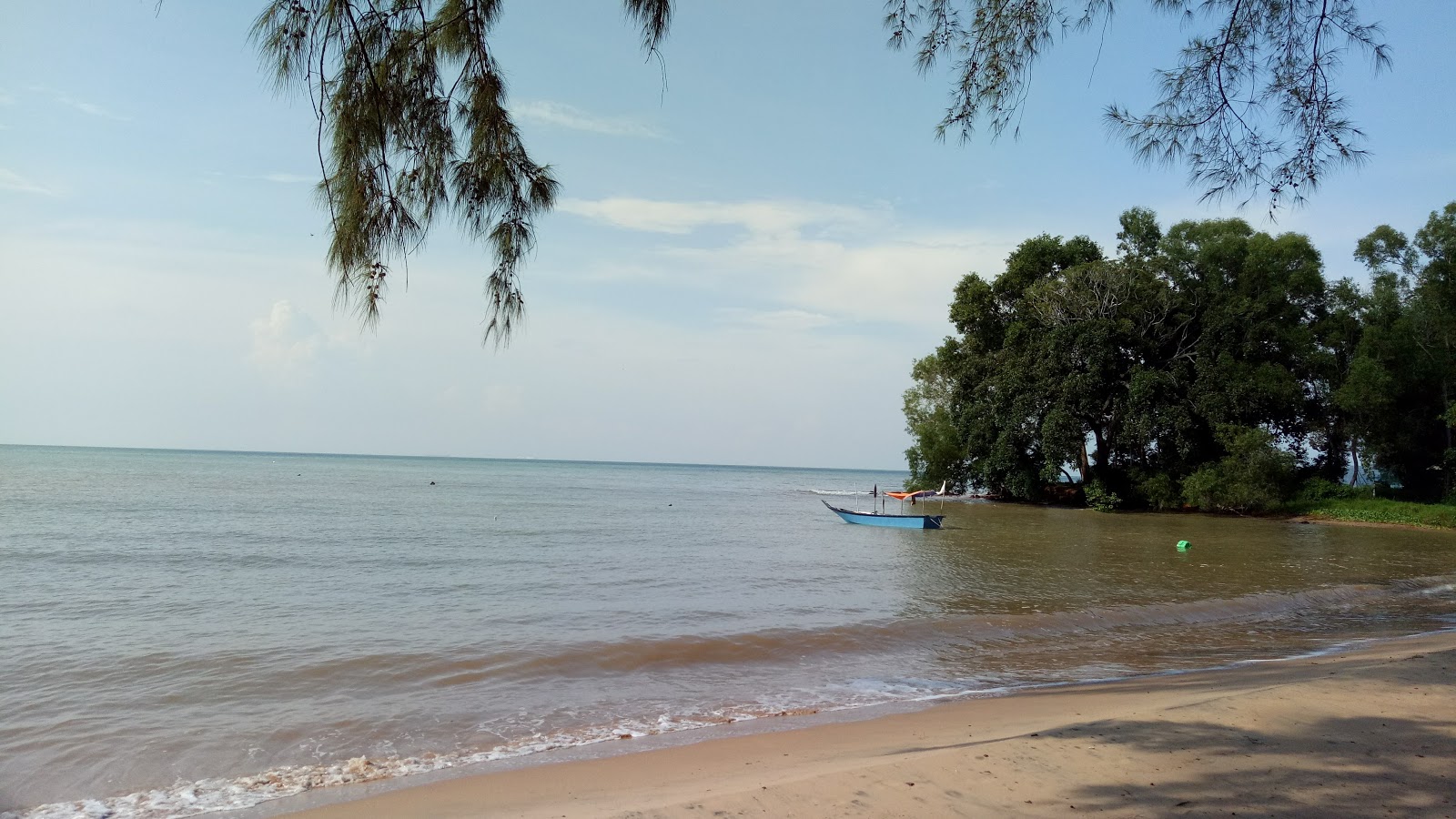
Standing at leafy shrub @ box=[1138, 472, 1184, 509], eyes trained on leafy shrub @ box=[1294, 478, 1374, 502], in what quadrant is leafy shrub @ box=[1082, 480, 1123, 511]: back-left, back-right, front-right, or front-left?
back-left

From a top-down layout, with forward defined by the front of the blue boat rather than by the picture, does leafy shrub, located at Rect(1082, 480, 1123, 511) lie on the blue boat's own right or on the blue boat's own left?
on the blue boat's own right

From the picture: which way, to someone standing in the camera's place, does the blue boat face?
facing to the left of the viewer

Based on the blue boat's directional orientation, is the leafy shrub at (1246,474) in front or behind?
behind

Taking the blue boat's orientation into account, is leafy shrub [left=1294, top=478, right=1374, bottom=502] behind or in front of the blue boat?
behind

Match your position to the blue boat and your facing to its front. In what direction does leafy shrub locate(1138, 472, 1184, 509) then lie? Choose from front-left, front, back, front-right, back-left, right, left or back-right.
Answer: back-right

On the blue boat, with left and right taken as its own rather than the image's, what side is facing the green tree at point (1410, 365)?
back
